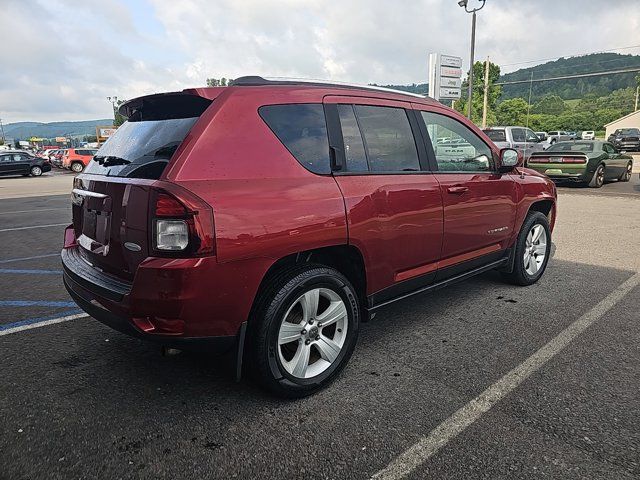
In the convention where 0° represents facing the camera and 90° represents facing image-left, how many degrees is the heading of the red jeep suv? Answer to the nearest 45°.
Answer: approximately 225°

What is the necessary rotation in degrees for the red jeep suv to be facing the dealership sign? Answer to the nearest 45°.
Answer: approximately 45° to its left

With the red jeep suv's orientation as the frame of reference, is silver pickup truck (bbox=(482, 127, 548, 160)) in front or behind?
in front
